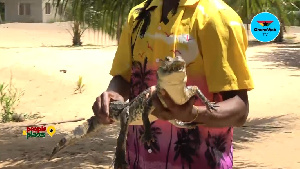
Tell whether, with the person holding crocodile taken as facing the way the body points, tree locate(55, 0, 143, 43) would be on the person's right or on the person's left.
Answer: on the person's right

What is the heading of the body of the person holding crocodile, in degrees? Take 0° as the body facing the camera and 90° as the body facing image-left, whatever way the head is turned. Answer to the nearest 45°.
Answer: approximately 45°
